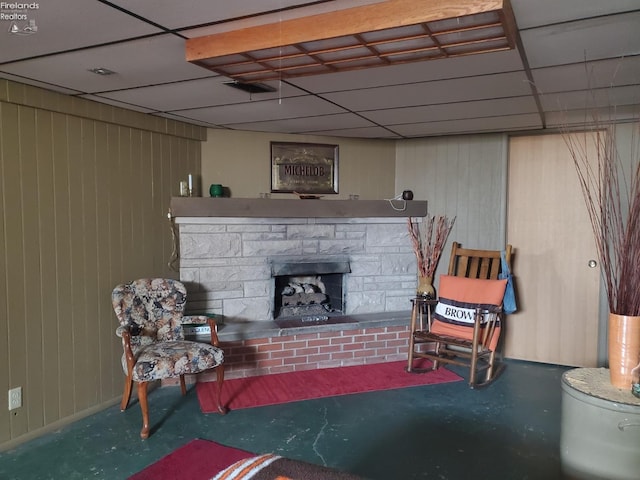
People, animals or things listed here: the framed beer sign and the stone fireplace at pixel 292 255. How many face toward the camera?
2

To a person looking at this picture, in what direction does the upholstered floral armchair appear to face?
facing the viewer and to the right of the viewer

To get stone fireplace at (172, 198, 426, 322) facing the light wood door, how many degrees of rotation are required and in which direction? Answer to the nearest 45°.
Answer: approximately 90° to its left

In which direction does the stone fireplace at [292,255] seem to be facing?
toward the camera

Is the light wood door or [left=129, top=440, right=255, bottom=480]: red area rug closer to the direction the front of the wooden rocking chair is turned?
the red area rug

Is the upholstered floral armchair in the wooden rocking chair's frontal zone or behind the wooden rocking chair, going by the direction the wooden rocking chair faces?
frontal zone

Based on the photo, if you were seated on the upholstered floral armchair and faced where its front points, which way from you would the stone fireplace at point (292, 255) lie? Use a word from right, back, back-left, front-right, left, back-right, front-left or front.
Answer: left

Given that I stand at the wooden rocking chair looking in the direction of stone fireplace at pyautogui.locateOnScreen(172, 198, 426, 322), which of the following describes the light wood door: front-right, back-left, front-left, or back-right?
back-right

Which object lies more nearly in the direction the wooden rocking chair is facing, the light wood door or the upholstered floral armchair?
the upholstered floral armchair

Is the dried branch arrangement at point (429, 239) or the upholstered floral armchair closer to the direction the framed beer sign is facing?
the upholstered floral armchair

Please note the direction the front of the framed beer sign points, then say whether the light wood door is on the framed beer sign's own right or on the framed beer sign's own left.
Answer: on the framed beer sign's own left

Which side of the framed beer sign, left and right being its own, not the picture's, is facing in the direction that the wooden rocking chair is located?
left

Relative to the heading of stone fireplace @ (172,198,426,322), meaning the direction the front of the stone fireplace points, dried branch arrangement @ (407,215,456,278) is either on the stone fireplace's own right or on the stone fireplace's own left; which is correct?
on the stone fireplace's own left

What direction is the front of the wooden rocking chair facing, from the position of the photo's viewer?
facing the viewer and to the left of the viewer

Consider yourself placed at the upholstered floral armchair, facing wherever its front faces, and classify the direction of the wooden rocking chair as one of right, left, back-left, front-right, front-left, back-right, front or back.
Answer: front-left
